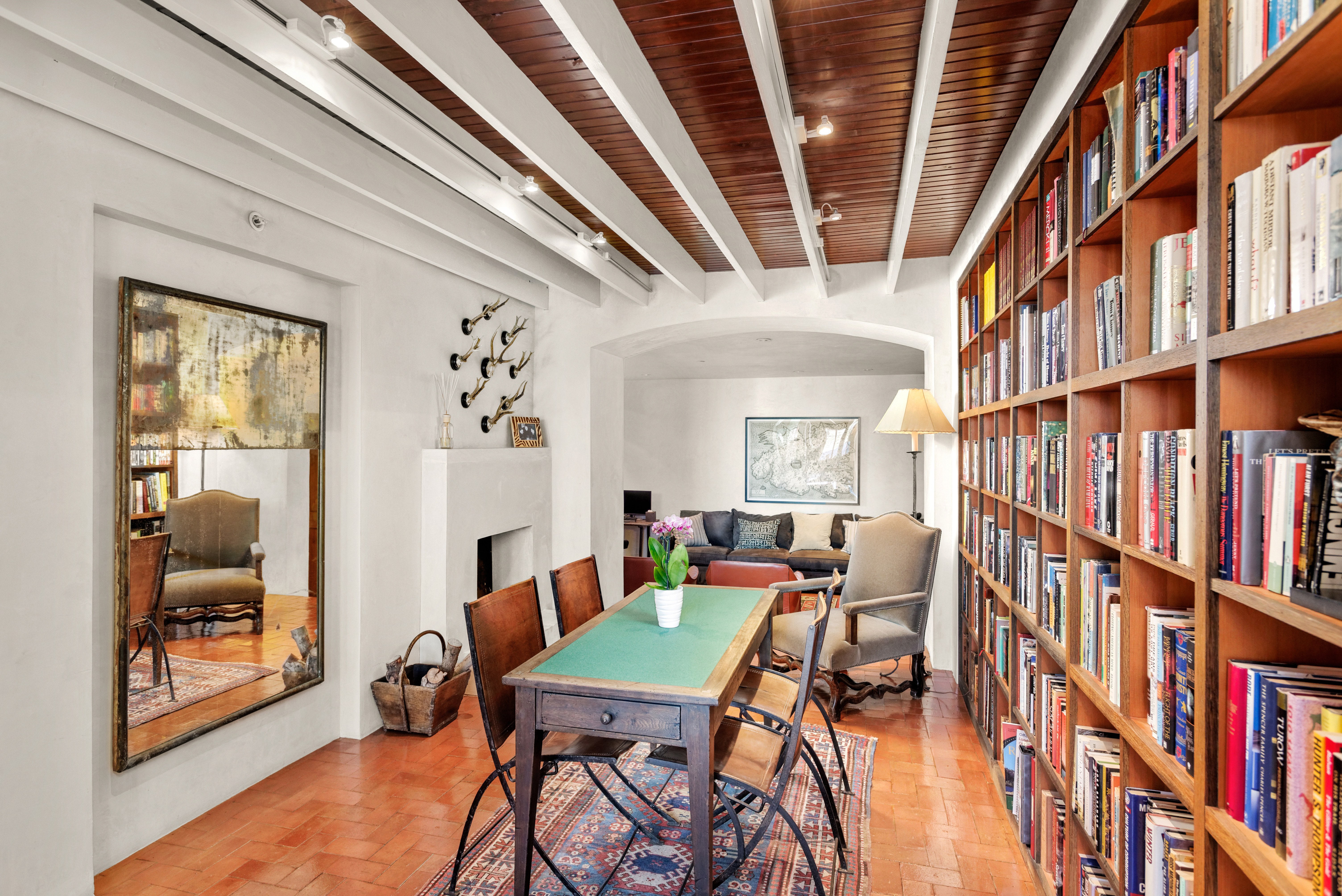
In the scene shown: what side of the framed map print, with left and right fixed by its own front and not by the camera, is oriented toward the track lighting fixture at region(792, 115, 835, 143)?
front

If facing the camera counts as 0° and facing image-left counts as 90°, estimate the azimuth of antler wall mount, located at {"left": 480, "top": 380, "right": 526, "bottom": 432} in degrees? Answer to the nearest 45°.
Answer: approximately 315°

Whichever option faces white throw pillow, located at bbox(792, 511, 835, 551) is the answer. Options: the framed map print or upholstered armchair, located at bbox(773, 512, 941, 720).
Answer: the framed map print

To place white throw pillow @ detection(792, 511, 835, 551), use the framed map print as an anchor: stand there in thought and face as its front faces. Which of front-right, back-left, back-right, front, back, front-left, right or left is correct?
front

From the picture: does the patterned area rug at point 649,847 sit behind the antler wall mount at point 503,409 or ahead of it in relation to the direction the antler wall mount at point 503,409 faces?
ahead

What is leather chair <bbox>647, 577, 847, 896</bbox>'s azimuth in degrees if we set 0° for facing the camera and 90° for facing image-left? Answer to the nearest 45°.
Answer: approximately 90°

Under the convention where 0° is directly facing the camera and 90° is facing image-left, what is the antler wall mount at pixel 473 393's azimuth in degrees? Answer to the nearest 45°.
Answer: approximately 315°

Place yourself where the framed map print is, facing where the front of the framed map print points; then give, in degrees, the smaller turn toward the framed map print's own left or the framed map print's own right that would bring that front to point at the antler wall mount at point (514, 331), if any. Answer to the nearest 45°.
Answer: approximately 45° to the framed map print's own right

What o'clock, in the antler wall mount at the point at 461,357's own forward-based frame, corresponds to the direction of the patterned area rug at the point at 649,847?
The patterned area rug is roughly at 1 o'clock from the antler wall mount.

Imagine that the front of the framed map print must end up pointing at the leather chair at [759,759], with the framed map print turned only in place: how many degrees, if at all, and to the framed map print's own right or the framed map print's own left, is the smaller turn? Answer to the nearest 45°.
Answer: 0° — it already faces it

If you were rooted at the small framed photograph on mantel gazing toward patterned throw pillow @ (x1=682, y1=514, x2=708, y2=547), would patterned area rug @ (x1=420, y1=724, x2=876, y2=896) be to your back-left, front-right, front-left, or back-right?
back-right

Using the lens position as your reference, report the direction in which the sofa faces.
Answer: facing the viewer

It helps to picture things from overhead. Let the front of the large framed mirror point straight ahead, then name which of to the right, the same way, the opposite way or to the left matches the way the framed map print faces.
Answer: to the right
